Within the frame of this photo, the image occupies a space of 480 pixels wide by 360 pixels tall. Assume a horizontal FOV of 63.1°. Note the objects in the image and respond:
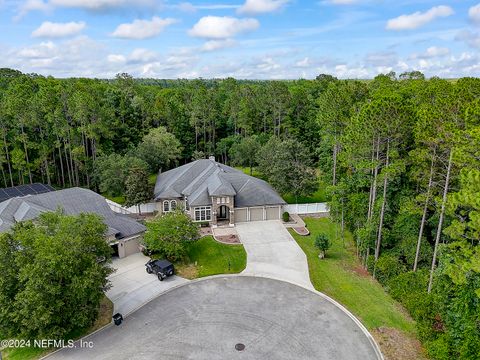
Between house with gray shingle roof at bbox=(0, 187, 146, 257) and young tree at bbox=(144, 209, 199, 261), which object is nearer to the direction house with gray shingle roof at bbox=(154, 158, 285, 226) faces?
the young tree

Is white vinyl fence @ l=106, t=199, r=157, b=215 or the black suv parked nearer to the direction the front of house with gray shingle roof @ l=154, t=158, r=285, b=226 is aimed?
the black suv parked

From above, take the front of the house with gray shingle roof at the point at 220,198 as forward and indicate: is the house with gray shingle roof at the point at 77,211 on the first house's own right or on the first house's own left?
on the first house's own right

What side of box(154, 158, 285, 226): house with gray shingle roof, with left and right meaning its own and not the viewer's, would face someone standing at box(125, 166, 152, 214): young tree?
right

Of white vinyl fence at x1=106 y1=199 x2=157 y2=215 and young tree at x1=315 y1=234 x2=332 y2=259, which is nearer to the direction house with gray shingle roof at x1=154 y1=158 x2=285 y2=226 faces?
the young tree

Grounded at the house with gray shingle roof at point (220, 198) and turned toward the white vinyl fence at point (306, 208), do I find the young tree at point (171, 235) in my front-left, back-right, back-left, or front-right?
back-right

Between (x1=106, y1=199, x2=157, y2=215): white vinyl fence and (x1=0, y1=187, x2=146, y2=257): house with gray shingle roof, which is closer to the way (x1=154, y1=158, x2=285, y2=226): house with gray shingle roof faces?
the house with gray shingle roof

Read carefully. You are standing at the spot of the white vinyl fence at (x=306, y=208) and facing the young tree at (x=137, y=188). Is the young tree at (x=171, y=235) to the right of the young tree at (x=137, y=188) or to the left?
left

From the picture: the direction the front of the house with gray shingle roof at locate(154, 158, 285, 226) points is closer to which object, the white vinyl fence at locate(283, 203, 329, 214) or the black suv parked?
the black suv parked

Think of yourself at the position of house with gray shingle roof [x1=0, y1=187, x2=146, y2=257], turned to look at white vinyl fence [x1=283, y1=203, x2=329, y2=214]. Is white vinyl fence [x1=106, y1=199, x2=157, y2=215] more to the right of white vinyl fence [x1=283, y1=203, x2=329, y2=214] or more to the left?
left

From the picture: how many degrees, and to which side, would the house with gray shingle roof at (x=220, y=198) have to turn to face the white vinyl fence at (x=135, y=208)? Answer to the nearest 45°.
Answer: approximately 90° to its right

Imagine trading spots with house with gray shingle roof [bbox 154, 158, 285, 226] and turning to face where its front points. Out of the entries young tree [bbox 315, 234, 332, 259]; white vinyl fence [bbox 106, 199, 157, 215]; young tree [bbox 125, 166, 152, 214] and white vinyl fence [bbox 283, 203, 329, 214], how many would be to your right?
2

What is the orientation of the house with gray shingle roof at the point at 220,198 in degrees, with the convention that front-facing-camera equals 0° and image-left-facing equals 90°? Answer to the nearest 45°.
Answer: approximately 0°

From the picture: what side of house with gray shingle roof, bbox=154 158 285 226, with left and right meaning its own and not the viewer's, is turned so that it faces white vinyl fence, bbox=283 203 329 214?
left

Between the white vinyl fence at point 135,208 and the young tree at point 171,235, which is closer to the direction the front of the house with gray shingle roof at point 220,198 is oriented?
the young tree
